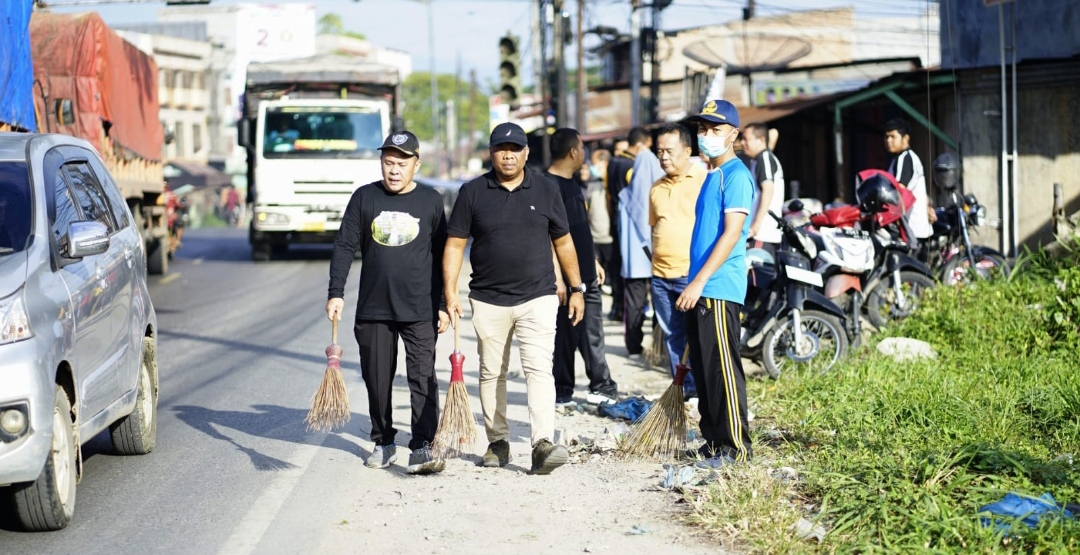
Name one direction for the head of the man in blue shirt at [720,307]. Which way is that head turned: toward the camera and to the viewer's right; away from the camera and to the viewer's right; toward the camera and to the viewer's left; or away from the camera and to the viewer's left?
toward the camera and to the viewer's left

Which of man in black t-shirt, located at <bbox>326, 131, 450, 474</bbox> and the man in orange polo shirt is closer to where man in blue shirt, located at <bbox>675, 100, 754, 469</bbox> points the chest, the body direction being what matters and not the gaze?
the man in black t-shirt

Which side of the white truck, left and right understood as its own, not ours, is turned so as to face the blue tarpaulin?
front

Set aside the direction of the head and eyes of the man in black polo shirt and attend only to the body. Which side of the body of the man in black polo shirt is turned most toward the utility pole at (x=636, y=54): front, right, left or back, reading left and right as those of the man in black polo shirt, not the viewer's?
back

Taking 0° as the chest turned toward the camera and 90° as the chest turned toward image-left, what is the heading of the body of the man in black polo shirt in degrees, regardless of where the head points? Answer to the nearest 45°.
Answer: approximately 0°

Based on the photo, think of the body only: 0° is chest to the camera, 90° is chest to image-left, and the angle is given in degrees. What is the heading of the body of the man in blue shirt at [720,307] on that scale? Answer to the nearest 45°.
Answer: approximately 45°

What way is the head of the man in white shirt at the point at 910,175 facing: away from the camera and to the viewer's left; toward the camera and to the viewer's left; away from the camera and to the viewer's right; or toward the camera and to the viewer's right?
toward the camera and to the viewer's left

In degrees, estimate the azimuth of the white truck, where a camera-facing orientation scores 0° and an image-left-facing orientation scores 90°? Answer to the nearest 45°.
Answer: approximately 0°

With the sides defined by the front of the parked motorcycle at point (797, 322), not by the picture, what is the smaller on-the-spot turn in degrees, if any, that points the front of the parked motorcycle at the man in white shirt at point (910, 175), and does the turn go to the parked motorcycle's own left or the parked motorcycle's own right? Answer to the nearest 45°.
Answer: approximately 135° to the parked motorcycle's own left
